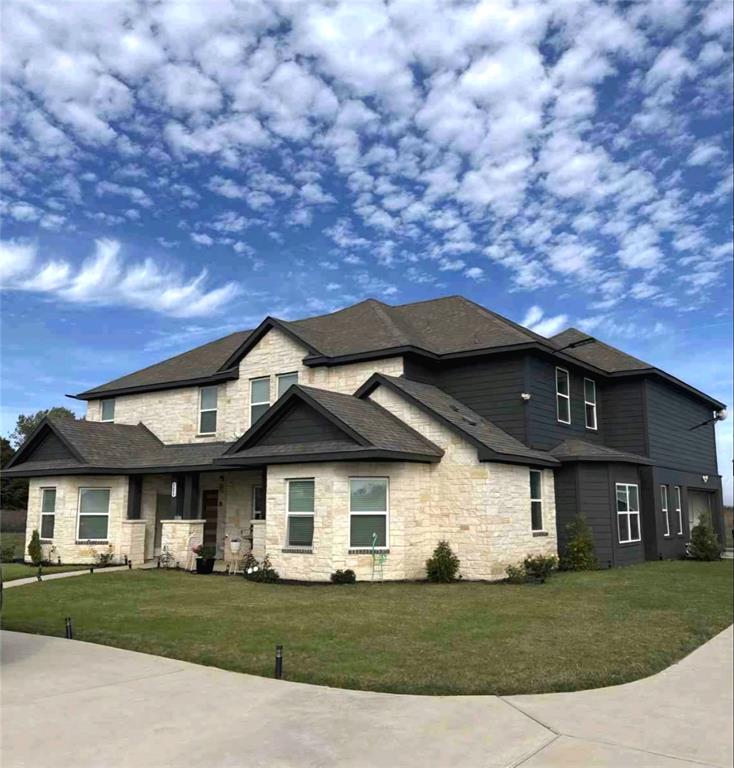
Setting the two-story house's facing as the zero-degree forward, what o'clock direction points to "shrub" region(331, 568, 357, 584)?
The shrub is roughly at 11 o'clock from the two-story house.

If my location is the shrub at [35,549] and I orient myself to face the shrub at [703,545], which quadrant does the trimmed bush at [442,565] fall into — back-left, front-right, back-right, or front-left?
front-right

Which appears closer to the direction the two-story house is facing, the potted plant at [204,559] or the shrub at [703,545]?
the potted plant

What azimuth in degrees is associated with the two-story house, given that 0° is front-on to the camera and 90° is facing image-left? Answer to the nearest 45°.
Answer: approximately 45°

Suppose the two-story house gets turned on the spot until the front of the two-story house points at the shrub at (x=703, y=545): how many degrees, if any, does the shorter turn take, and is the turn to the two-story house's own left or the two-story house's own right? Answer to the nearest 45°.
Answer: approximately 135° to the two-story house's own left

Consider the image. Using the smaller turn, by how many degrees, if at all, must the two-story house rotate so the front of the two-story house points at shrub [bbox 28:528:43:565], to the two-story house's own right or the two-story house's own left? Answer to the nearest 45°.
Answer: approximately 45° to the two-story house's own right

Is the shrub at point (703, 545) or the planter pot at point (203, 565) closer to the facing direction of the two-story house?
the planter pot

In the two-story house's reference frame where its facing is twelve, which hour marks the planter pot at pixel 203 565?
The planter pot is roughly at 1 o'clock from the two-story house.

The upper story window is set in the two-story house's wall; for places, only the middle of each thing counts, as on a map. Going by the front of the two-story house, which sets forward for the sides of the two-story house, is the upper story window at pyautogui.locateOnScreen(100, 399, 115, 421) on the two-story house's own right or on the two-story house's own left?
on the two-story house's own right
